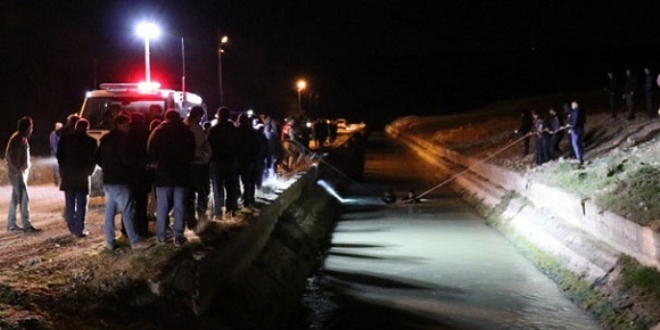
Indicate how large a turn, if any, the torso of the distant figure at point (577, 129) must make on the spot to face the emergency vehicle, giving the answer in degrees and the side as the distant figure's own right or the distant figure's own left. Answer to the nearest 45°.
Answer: approximately 45° to the distant figure's own left

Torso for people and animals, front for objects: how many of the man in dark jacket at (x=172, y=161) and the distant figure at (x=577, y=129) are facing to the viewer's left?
1

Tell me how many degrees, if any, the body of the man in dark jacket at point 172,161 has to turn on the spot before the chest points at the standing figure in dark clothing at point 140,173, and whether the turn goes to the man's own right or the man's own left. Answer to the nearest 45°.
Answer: approximately 45° to the man's own left

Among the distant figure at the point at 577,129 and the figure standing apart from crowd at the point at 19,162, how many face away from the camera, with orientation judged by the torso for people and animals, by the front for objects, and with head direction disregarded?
0

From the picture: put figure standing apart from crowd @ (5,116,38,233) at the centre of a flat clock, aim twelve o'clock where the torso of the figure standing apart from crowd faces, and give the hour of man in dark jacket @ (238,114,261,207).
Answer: The man in dark jacket is roughly at 12 o'clock from the figure standing apart from crowd.

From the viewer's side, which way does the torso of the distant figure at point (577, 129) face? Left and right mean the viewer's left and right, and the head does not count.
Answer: facing to the left of the viewer

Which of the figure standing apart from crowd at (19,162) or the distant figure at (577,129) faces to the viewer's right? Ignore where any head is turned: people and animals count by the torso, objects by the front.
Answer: the figure standing apart from crowd at (19,162)

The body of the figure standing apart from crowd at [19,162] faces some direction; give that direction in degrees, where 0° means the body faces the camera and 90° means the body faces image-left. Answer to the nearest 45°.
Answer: approximately 270°

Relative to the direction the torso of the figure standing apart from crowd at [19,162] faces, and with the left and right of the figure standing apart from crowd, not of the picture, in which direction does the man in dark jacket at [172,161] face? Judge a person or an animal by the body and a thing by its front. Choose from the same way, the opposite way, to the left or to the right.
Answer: to the left

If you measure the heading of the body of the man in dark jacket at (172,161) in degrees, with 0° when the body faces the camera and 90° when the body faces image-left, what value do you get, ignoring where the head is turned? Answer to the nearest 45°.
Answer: approximately 180°
